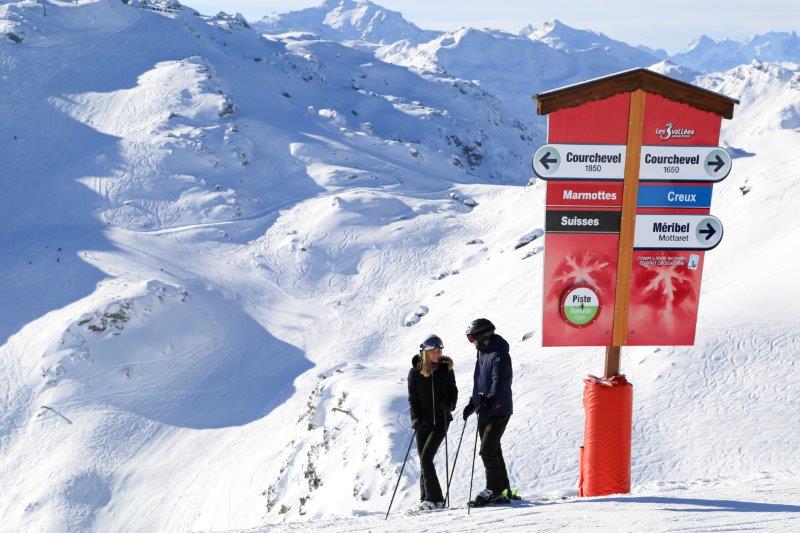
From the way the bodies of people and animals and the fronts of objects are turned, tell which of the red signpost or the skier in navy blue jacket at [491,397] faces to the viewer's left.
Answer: the skier in navy blue jacket

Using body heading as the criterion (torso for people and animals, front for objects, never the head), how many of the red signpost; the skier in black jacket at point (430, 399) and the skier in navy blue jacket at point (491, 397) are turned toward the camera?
2

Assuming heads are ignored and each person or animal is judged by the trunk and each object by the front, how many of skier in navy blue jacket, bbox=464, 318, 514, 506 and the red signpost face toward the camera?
1

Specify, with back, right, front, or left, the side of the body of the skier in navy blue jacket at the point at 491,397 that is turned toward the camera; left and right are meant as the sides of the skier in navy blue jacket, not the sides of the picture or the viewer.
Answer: left

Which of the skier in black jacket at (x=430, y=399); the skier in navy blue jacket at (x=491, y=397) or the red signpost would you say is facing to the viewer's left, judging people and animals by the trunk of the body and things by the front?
the skier in navy blue jacket at (x=491, y=397)

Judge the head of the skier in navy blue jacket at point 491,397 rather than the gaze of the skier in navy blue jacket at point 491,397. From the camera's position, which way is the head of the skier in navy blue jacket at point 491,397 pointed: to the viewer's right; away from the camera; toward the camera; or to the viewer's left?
to the viewer's left

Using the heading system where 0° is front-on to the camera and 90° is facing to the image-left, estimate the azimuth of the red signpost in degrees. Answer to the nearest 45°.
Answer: approximately 0°

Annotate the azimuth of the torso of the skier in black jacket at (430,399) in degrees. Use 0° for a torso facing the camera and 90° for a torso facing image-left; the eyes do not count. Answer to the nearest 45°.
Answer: approximately 0°
